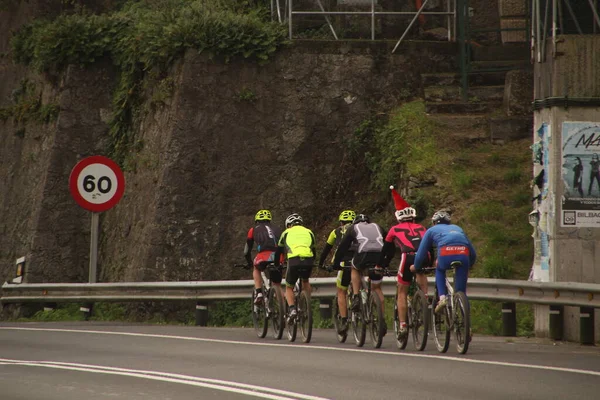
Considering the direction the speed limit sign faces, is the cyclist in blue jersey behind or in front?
in front

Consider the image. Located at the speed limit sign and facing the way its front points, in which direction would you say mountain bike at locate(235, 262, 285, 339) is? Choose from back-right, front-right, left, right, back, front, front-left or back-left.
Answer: front-left

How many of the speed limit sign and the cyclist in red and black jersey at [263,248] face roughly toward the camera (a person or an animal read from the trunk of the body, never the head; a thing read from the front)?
1

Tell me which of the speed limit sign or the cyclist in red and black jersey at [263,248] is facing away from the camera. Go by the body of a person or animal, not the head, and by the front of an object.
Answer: the cyclist in red and black jersey

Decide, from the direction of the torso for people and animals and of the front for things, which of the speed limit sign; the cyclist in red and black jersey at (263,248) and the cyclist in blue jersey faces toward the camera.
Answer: the speed limit sign

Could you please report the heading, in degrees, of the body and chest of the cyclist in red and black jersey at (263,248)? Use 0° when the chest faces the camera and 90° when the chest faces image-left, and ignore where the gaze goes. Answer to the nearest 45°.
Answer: approximately 180°

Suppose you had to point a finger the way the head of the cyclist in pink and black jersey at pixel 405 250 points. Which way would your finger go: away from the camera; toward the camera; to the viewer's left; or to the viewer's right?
away from the camera

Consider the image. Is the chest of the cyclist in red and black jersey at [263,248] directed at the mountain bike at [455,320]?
no

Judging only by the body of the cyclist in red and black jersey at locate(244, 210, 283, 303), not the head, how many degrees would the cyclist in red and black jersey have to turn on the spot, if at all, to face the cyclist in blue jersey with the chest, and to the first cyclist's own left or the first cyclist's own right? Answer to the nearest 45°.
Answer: approximately 135° to the first cyclist's own right

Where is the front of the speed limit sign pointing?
toward the camera

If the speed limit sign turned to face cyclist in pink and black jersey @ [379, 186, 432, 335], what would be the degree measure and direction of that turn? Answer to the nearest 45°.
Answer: approximately 45° to its left

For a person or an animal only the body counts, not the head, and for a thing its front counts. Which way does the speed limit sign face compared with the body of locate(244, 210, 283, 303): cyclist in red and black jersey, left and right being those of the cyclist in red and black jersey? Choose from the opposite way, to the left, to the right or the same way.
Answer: the opposite way

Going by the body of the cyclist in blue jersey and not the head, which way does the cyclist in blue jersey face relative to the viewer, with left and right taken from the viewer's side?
facing away from the viewer and to the left of the viewer
